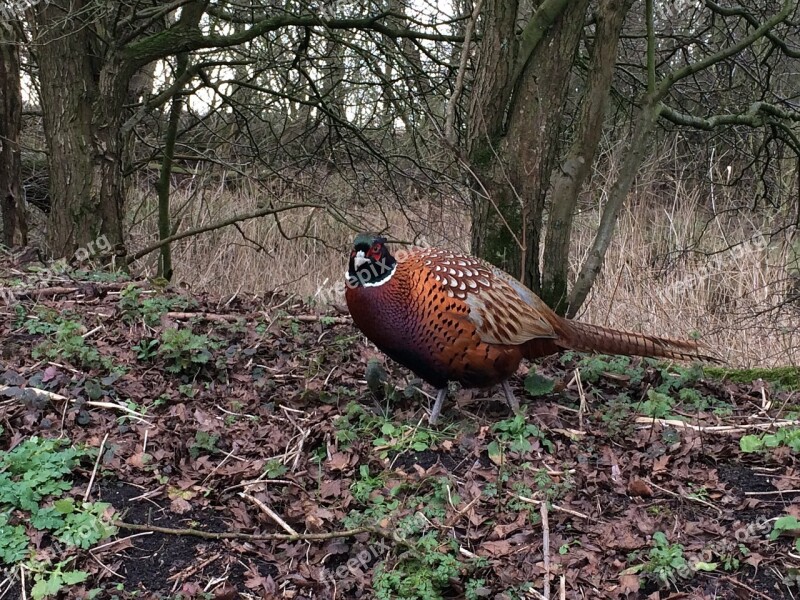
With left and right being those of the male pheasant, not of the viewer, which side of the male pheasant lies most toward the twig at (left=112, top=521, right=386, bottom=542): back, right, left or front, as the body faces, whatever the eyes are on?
front

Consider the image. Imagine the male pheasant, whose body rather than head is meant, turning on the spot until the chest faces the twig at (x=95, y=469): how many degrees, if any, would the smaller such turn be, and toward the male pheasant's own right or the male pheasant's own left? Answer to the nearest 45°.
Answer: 0° — it already faces it

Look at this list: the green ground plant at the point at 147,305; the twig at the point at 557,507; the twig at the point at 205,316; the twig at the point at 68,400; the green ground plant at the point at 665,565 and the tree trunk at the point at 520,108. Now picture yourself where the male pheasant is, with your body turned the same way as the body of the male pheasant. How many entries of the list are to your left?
2

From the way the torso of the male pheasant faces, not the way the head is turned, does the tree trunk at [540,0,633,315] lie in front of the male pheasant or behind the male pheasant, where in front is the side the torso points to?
behind

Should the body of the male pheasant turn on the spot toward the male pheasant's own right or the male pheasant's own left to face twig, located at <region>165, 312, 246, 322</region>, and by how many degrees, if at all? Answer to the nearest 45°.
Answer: approximately 90° to the male pheasant's own right

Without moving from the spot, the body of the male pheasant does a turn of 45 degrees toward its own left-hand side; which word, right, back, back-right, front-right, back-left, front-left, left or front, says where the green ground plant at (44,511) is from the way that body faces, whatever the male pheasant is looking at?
front-right

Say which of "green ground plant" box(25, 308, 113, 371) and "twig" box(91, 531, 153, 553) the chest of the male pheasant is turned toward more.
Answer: the twig

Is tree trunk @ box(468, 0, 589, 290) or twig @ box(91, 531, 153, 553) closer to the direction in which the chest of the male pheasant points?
the twig

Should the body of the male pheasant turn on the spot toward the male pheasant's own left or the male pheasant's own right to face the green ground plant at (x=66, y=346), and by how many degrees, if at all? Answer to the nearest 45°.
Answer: approximately 45° to the male pheasant's own right

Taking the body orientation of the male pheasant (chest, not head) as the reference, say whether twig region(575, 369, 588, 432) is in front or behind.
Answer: behind

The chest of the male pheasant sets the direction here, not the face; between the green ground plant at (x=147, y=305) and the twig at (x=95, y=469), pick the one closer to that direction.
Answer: the twig

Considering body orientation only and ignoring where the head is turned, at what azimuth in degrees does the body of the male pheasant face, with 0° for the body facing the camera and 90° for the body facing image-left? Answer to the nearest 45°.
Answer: approximately 45°
